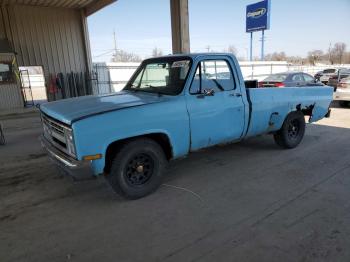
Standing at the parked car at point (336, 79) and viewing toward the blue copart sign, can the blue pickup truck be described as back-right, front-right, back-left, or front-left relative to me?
back-left

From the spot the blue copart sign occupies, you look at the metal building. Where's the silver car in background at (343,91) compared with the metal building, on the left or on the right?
left

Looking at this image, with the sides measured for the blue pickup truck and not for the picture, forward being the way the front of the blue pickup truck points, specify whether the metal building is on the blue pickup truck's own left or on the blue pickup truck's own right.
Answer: on the blue pickup truck's own right

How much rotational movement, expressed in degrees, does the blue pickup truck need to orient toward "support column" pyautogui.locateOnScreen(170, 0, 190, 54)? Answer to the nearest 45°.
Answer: approximately 135° to its right

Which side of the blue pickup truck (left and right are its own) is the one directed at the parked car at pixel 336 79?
back

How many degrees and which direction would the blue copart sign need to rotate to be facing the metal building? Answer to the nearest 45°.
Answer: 0° — it already faces it
